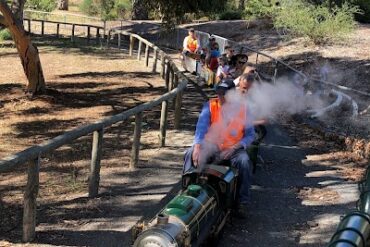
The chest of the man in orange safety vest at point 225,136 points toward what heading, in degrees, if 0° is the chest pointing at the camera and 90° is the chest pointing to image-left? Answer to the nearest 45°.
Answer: approximately 0°

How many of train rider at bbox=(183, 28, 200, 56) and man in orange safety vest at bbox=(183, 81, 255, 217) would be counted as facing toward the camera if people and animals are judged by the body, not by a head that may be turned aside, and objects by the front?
2

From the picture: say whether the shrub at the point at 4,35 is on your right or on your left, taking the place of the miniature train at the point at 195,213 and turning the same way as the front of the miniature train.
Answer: on your right

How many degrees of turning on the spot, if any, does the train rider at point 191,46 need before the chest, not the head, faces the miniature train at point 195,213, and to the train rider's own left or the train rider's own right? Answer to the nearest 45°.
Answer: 0° — they already face it

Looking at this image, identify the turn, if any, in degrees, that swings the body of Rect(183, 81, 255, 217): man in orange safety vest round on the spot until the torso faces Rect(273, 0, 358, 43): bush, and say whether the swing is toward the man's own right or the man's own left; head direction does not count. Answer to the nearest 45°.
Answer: approximately 180°

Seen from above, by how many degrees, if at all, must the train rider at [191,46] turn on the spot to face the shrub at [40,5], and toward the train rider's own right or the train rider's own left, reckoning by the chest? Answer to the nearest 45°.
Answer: approximately 135° to the train rider's own right

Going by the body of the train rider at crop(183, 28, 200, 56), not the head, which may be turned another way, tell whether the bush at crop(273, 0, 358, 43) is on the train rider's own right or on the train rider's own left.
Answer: on the train rider's own left

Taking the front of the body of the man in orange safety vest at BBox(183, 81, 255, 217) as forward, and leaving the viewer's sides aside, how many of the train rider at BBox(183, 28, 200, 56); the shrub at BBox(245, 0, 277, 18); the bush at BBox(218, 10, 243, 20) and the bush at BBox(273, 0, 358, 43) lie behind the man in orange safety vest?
4

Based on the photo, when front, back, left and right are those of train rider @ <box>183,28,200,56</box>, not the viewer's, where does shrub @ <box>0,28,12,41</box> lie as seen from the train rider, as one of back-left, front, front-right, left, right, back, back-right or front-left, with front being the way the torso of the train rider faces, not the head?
back-right

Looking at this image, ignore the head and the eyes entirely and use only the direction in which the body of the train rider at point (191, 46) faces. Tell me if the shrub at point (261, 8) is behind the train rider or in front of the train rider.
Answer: behind

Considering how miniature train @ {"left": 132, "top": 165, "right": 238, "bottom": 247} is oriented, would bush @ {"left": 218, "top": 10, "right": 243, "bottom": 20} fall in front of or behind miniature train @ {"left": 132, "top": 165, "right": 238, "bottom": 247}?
behind

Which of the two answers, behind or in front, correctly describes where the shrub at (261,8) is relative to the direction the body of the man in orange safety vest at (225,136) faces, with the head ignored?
behind
